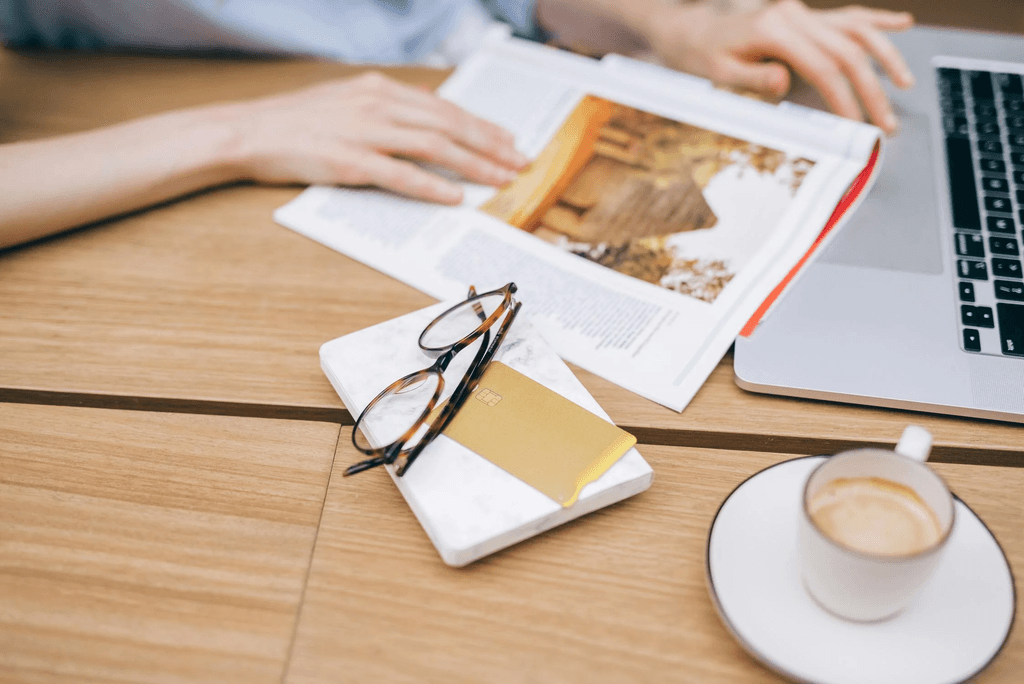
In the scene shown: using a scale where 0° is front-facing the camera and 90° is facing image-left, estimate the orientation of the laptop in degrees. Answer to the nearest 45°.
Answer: approximately 90°
